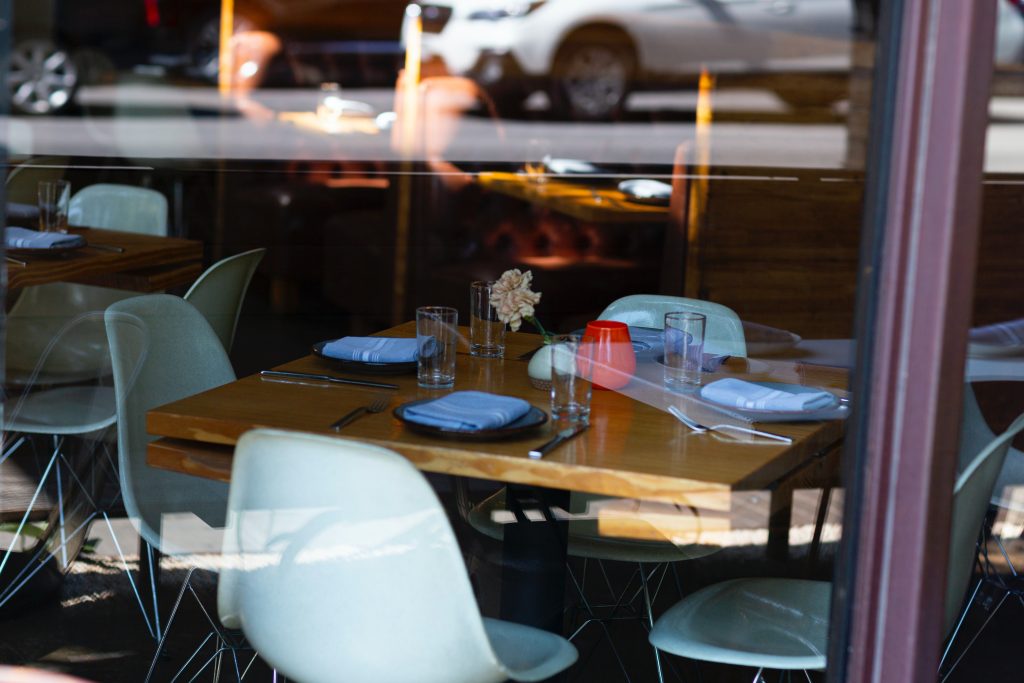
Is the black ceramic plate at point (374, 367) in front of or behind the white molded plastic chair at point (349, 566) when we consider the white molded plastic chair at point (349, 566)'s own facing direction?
in front

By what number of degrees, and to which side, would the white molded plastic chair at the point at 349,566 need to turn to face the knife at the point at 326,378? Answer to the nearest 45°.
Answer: approximately 45° to its left

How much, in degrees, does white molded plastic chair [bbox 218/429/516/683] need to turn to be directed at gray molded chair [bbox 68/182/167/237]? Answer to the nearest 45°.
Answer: approximately 45° to its left

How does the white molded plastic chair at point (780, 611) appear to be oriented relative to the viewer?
to the viewer's left

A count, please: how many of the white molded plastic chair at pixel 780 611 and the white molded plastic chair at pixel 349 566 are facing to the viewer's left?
1

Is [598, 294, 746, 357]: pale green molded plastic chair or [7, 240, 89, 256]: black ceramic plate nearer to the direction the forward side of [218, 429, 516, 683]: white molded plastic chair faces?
the pale green molded plastic chair

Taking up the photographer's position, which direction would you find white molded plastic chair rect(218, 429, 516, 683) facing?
facing away from the viewer and to the right of the viewer

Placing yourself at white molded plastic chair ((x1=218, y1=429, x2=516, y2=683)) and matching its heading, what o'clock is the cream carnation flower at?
The cream carnation flower is roughly at 11 o'clock from the white molded plastic chair.

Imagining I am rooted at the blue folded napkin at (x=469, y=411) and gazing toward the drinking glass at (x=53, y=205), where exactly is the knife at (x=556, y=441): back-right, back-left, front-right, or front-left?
back-right

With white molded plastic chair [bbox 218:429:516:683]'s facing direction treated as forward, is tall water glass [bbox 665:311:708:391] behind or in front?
in front

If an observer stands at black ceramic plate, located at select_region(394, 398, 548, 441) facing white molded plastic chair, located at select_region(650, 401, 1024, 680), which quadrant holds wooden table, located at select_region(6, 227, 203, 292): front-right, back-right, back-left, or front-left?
back-left
